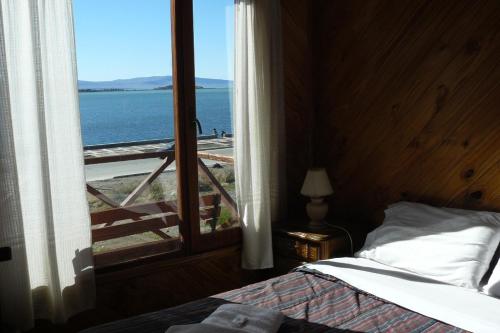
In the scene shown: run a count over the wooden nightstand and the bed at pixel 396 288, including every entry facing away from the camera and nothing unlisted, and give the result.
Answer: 0

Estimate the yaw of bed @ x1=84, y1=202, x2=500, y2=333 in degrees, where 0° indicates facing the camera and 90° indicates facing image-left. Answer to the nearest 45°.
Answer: approximately 45°

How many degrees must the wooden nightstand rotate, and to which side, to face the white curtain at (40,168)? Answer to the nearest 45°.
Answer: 0° — it already faces it

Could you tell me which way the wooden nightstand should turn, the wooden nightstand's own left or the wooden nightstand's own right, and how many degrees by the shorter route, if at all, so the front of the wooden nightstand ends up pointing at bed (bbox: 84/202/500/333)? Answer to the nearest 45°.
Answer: approximately 90° to the wooden nightstand's own left

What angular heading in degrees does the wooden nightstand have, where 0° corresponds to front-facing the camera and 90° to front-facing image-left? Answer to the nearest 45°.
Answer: approximately 45°

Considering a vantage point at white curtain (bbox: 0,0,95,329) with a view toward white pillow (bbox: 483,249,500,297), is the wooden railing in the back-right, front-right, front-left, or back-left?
front-left

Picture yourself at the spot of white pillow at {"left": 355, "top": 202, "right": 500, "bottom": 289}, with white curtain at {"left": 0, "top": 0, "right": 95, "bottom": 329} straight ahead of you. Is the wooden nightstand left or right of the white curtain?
right

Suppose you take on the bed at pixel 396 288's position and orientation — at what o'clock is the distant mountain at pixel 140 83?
The distant mountain is roughly at 2 o'clock from the bed.

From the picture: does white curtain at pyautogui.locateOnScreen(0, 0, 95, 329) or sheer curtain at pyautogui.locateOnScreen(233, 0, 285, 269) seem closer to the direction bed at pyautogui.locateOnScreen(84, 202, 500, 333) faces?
the white curtain

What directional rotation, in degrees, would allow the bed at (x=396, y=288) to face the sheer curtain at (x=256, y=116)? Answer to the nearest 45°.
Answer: approximately 90° to its right

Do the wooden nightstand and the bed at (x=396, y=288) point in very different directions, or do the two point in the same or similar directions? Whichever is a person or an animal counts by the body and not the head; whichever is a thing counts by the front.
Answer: same or similar directions

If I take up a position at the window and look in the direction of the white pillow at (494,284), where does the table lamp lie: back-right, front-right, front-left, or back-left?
front-left

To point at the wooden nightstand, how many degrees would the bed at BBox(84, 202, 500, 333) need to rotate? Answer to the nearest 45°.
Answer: approximately 90° to its right
